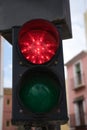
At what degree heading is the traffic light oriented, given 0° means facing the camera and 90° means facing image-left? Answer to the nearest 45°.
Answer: approximately 0°
